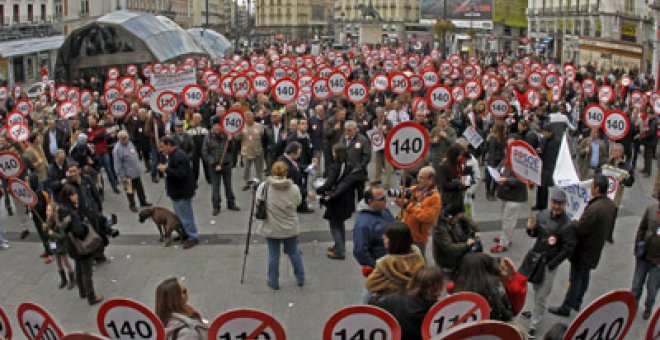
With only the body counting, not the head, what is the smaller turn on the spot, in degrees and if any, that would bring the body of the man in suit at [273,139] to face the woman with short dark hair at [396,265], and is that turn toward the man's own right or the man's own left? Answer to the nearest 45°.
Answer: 0° — they already face them

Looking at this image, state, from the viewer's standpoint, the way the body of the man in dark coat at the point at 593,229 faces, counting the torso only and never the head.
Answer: to the viewer's left

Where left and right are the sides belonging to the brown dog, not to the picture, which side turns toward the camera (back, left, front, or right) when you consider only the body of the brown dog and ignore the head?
left

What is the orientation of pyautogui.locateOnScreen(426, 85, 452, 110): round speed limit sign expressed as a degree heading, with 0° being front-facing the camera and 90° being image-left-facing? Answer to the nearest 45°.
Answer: approximately 0°

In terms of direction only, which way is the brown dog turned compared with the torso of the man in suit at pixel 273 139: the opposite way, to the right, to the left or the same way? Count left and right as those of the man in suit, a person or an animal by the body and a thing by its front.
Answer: to the right

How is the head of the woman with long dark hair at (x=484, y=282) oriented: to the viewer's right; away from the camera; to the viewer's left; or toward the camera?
away from the camera
